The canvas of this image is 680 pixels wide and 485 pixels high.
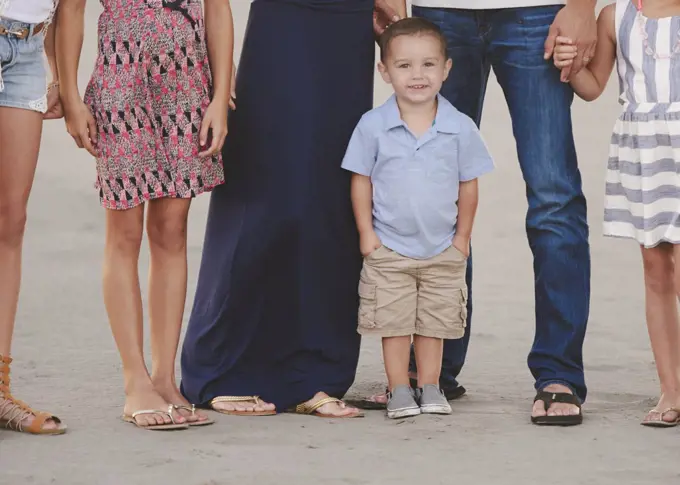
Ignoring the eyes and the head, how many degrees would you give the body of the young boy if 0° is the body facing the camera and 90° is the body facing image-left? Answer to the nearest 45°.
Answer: approximately 0°

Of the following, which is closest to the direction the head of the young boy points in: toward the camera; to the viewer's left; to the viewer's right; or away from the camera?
toward the camera
